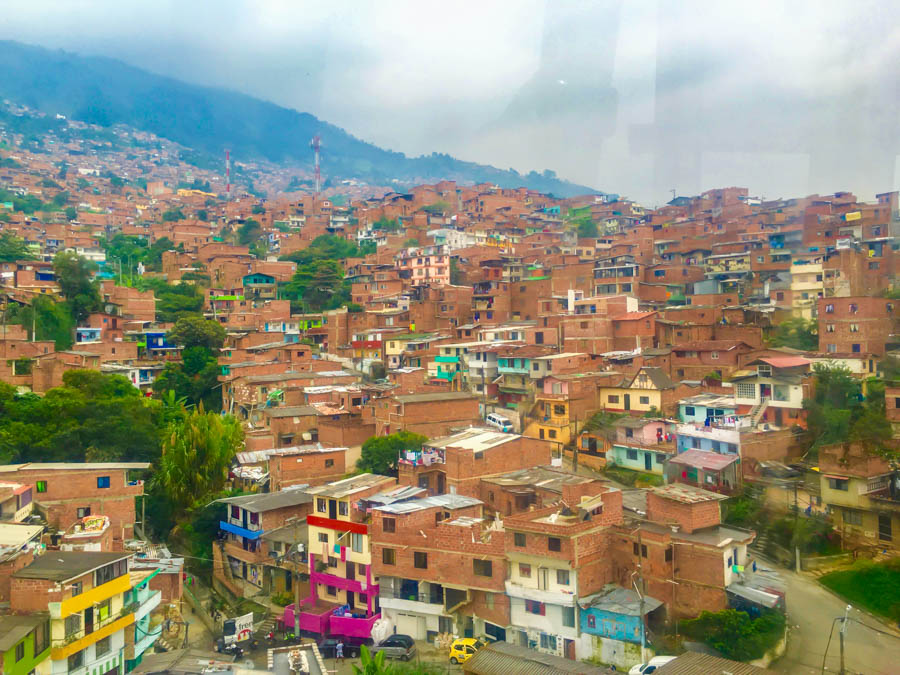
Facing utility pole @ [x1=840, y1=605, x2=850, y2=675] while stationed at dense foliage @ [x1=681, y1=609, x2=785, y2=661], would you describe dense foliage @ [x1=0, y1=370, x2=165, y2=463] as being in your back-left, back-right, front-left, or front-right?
back-left

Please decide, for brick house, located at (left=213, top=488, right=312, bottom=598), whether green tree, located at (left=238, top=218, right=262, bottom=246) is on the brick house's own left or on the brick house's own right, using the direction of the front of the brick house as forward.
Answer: on the brick house's own right

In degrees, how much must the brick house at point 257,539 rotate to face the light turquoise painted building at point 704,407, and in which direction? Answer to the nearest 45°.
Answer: approximately 135° to its left

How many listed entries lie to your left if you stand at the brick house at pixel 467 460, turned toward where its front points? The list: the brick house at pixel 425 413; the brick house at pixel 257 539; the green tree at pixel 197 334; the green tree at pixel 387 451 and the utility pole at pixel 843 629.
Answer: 1

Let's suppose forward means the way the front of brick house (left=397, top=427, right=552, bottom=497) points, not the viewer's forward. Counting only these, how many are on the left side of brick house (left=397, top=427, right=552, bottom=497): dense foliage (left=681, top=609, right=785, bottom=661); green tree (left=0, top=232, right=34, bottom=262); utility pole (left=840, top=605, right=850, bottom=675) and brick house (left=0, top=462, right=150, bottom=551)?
2

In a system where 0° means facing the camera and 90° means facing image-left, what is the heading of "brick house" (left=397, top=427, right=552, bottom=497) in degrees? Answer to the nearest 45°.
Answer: approximately 45°

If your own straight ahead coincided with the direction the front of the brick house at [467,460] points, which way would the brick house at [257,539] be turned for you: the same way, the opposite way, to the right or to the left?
the same way

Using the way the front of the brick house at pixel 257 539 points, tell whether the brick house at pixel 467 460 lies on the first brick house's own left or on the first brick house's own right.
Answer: on the first brick house's own left

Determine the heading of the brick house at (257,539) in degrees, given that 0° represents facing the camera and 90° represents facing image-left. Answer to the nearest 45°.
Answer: approximately 45°

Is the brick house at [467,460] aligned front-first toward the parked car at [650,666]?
no

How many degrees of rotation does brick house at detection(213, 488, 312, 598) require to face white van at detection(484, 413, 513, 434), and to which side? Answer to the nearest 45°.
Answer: approximately 180°

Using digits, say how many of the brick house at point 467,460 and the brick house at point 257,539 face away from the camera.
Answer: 0

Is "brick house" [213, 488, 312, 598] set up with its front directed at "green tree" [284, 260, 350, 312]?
no

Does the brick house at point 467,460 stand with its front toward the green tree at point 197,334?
no

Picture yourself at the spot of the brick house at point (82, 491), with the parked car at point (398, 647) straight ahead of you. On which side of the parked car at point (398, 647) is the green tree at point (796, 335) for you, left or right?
left

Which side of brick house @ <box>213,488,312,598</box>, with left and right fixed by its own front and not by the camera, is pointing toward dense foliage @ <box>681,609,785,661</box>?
left

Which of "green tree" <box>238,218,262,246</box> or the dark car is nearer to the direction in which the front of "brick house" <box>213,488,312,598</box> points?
the dark car

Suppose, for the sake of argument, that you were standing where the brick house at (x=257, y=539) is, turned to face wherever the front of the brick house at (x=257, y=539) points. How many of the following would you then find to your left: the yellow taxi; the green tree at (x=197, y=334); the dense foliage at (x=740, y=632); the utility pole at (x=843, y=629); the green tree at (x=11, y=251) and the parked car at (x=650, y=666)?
4
